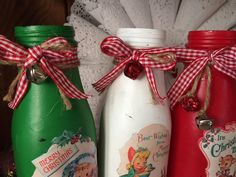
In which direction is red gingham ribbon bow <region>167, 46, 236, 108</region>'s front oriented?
toward the camera

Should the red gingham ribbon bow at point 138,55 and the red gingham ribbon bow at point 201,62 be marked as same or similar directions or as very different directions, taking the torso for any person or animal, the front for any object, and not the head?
same or similar directions

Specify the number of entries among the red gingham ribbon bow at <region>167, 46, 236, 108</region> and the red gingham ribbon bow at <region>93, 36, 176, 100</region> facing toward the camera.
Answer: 2

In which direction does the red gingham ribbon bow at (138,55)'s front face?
toward the camera
